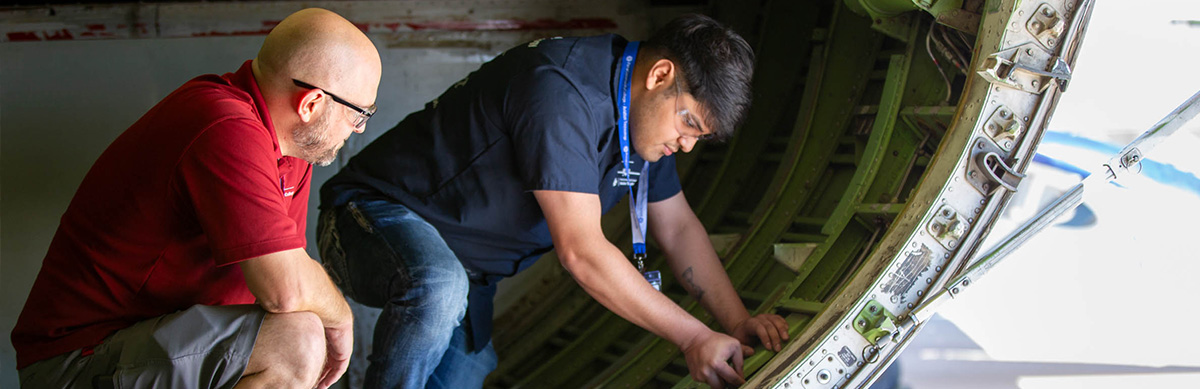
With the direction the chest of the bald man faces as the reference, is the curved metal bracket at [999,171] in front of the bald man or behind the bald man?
in front

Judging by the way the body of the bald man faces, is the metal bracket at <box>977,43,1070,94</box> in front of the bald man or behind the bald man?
in front

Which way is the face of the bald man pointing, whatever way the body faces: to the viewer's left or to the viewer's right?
to the viewer's right

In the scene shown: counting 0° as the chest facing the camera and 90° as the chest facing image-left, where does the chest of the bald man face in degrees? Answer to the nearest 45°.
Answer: approximately 270°

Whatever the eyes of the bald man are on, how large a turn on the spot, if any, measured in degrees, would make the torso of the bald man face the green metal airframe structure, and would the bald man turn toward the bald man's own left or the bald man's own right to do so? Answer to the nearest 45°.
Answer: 0° — they already face it

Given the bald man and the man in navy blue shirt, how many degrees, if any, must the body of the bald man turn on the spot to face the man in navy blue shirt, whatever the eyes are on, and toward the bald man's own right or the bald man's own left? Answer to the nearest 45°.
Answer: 0° — they already face them

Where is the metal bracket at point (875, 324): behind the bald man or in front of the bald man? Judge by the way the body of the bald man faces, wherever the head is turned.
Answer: in front
